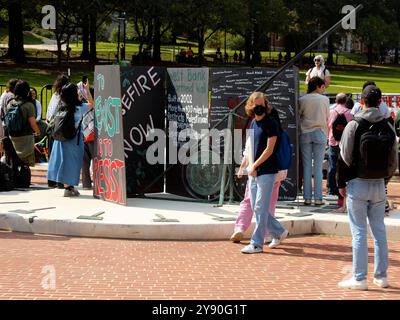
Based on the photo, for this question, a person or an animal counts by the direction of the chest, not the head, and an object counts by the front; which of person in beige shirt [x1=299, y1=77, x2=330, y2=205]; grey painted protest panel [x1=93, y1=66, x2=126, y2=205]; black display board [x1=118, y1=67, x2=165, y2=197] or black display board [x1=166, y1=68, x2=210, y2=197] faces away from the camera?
the person in beige shirt

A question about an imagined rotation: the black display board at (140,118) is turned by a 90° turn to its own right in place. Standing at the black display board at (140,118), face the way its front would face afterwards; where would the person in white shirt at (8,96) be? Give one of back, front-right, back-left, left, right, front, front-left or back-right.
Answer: front-right

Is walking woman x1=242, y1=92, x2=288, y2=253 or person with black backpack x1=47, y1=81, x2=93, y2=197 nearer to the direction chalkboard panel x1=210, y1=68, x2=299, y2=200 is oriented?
the walking woman

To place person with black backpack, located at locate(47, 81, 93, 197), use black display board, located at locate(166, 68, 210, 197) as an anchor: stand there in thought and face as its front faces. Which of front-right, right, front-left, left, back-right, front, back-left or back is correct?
right

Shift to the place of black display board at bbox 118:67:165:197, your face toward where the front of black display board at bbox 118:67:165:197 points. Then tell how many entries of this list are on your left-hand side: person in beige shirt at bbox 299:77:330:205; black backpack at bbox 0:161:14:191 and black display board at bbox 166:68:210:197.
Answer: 2

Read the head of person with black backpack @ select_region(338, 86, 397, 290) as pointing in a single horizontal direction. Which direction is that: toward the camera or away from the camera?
away from the camera

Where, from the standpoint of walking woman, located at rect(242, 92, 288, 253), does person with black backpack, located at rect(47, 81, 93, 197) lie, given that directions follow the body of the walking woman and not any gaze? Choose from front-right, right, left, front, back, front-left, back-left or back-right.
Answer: right

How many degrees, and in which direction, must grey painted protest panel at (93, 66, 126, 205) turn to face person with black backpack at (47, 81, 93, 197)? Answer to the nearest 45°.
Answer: approximately 90° to its right

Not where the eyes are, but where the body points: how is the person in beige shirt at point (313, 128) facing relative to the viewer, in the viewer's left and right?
facing away from the viewer

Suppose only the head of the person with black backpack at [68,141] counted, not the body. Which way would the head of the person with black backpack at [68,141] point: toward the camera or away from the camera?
away from the camera

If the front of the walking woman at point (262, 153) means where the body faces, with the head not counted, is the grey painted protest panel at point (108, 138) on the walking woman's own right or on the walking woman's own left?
on the walking woman's own right

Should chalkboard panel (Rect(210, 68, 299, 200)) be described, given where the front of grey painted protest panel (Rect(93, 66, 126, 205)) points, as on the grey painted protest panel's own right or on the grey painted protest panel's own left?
on the grey painted protest panel's own left

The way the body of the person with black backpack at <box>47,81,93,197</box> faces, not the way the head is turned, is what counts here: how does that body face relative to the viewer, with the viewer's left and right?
facing away from the viewer and to the right of the viewer
